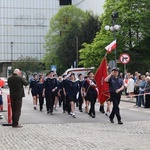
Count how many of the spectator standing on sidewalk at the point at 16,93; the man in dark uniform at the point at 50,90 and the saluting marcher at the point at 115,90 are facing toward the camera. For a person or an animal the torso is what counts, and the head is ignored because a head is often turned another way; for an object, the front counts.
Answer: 2

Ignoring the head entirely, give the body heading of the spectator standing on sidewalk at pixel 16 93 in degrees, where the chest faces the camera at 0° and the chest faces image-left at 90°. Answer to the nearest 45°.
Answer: approximately 225°

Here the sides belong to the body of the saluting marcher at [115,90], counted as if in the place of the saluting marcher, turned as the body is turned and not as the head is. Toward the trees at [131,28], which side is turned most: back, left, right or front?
back

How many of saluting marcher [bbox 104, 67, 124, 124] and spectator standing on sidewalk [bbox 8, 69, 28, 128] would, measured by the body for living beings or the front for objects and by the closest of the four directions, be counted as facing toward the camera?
1

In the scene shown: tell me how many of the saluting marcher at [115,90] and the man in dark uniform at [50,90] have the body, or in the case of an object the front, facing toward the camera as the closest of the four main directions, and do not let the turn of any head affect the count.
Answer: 2

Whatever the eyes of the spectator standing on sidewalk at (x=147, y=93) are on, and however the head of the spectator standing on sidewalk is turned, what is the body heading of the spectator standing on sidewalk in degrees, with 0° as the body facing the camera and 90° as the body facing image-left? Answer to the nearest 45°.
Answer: approximately 45°

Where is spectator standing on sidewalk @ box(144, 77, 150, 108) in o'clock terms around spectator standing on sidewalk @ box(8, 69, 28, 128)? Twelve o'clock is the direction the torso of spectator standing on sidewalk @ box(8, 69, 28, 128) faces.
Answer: spectator standing on sidewalk @ box(144, 77, 150, 108) is roughly at 12 o'clock from spectator standing on sidewalk @ box(8, 69, 28, 128).

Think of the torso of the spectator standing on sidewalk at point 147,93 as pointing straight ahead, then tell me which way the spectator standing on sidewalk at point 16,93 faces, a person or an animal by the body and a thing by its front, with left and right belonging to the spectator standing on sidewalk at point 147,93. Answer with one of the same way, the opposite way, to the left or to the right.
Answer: the opposite way
